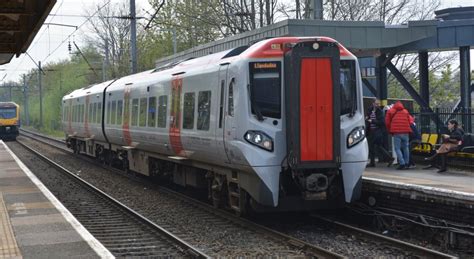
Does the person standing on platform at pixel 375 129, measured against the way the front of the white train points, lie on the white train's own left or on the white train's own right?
on the white train's own left

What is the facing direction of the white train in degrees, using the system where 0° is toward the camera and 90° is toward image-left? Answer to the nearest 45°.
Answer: approximately 315°

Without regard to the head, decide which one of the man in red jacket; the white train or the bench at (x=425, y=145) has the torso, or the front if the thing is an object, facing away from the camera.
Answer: the man in red jacket

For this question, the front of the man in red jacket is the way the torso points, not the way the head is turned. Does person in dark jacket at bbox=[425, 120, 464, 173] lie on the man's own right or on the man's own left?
on the man's own right

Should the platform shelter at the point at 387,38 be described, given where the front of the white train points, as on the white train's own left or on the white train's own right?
on the white train's own left

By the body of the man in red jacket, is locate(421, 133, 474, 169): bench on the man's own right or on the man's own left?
on the man's own right

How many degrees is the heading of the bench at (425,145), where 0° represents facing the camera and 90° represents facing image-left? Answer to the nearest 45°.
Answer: approximately 45°

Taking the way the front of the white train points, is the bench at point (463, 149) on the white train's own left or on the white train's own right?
on the white train's own left

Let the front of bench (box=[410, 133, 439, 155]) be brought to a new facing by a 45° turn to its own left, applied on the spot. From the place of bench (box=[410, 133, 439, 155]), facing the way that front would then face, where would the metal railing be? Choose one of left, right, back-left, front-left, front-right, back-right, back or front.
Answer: back

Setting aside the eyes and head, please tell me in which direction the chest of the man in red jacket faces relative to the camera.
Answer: away from the camera

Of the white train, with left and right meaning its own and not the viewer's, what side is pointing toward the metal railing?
left

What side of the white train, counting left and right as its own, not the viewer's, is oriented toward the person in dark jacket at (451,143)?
left
